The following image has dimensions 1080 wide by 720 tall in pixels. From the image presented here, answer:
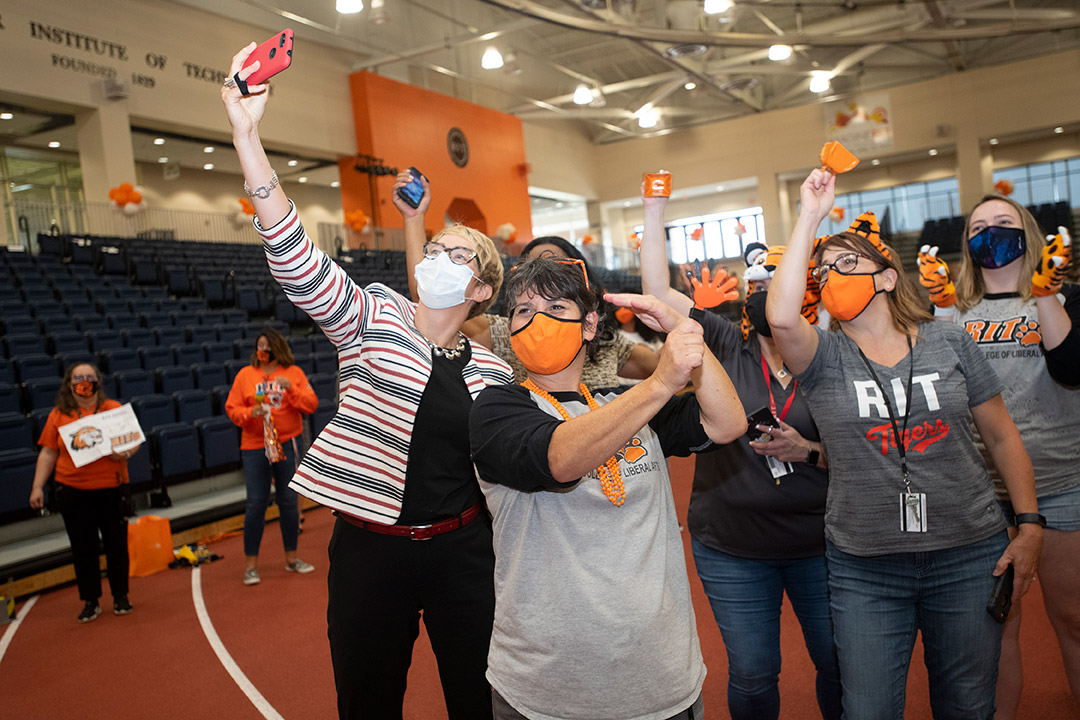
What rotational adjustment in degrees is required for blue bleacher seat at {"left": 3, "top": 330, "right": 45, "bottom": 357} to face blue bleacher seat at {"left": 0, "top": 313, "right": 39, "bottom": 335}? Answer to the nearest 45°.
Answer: approximately 135° to its left

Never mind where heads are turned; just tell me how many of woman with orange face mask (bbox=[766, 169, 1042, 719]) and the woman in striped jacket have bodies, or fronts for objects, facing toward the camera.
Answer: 2

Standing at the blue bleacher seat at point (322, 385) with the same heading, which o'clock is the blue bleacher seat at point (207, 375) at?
the blue bleacher seat at point (207, 375) is roughly at 4 o'clock from the blue bleacher seat at point (322, 385).

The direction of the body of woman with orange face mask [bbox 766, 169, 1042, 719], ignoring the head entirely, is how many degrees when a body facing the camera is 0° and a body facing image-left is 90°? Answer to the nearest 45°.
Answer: approximately 0°

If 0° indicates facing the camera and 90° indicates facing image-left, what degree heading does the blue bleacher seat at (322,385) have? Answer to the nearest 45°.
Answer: approximately 315°

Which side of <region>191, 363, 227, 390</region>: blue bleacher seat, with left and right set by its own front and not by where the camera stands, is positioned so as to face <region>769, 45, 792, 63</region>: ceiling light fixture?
left

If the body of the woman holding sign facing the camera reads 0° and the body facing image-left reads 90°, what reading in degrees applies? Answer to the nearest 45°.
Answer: approximately 0°

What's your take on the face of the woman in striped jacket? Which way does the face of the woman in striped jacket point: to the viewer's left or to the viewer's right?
to the viewer's left

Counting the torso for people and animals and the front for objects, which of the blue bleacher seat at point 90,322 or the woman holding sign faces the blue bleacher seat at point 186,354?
the blue bleacher seat at point 90,322

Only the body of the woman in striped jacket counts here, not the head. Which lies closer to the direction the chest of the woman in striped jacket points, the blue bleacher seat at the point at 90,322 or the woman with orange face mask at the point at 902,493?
the woman with orange face mask
